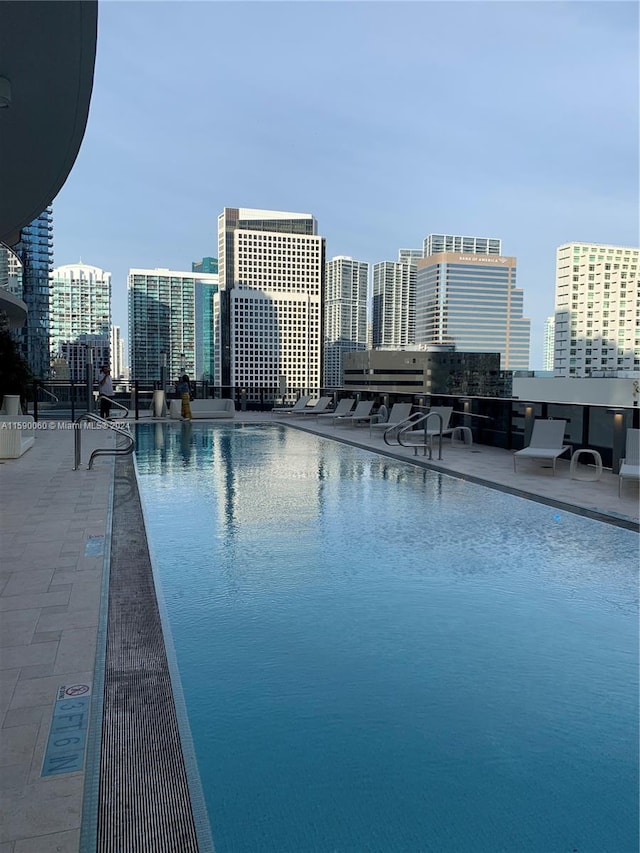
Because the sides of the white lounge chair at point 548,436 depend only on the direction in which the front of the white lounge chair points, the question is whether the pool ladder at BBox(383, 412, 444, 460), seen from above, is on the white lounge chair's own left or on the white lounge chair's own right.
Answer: on the white lounge chair's own right

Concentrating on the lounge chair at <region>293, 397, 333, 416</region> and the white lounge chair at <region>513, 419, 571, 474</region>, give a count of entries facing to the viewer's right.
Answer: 0

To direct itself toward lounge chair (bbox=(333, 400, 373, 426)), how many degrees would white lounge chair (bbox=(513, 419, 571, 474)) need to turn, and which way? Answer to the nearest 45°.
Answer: approximately 90° to its right

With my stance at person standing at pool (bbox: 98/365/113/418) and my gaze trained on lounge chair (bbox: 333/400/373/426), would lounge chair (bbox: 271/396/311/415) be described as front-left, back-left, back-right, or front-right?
front-left

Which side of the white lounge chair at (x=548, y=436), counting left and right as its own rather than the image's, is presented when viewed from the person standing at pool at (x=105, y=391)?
right

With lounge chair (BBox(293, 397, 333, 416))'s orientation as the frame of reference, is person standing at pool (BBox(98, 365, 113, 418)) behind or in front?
in front

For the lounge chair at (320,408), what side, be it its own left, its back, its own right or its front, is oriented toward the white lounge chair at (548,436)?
left

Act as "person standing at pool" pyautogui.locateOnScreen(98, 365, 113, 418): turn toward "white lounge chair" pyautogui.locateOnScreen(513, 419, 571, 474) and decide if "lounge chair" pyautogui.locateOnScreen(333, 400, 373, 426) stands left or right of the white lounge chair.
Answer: left

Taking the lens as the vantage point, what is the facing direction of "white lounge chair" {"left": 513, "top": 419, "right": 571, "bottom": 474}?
facing the viewer and to the left of the viewer

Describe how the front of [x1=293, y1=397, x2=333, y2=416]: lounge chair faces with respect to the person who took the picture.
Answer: facing to the left of the viewer

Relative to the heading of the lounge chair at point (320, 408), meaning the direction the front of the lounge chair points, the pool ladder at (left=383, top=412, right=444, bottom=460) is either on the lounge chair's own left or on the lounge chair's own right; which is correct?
on the lounge chair's own left

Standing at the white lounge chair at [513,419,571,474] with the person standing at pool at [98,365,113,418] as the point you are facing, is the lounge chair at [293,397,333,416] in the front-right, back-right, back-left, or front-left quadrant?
front-right
